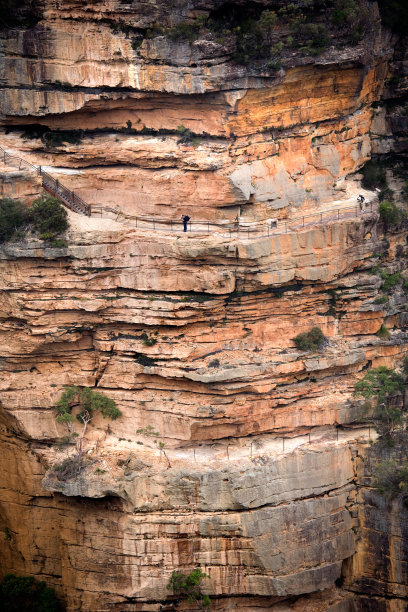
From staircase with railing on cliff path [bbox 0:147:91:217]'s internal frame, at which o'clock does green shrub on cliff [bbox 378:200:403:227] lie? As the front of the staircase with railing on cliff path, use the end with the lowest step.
The green shrub on cliff is roughly at 12 o'clock from the staircase with railing on cliff path.

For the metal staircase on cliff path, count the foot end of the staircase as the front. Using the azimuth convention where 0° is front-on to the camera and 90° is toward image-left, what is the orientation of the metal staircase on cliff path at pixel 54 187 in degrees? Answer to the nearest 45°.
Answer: approximately 270°

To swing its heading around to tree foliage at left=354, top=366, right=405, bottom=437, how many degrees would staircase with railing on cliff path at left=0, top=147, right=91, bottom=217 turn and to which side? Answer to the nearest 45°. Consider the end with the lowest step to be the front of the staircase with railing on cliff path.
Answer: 0° — it already faces it

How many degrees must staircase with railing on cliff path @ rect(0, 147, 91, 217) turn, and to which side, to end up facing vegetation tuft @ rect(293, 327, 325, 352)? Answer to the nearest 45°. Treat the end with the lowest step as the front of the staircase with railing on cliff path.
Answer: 0° — it already faces it
